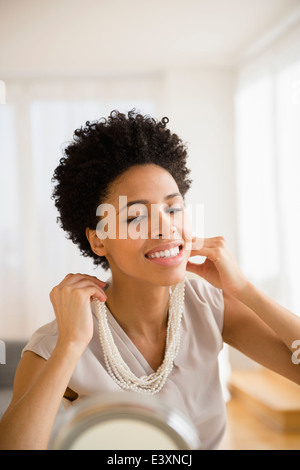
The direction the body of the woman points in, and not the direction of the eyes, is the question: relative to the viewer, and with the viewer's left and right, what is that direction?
facing the viewer and to the right of the viewer

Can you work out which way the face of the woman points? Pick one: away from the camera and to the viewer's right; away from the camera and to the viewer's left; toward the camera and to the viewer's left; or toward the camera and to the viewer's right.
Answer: toward the camera and to the viewer's right
